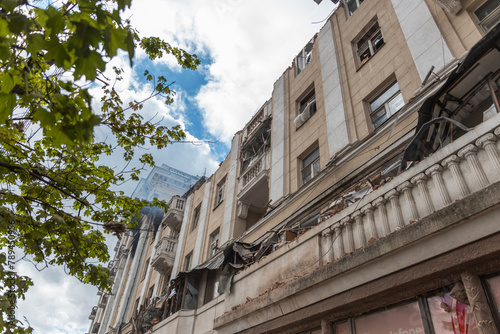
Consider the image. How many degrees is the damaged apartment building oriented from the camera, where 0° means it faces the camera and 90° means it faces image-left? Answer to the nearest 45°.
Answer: approximately 45°
